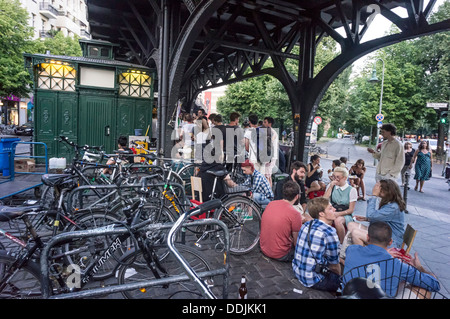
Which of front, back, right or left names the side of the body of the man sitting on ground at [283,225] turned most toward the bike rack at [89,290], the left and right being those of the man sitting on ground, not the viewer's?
back

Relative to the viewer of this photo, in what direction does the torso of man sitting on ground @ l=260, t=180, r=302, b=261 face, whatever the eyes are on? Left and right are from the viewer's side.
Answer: facing away from the viewer and to the right of the viewer

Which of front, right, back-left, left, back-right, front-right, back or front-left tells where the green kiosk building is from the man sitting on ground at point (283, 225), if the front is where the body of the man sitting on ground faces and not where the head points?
left

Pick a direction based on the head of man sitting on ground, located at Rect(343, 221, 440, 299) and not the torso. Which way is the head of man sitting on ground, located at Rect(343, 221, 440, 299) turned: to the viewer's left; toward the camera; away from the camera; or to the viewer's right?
away from the camera
